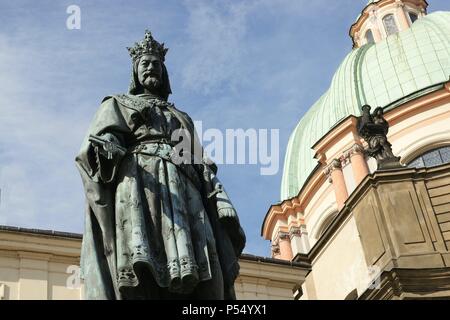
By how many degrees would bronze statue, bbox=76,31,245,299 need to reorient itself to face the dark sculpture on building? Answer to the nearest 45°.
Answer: approximately 135° to its left

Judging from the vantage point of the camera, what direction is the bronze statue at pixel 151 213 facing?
facing the viewer

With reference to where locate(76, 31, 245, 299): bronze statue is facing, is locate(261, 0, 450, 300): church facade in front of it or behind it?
behind
